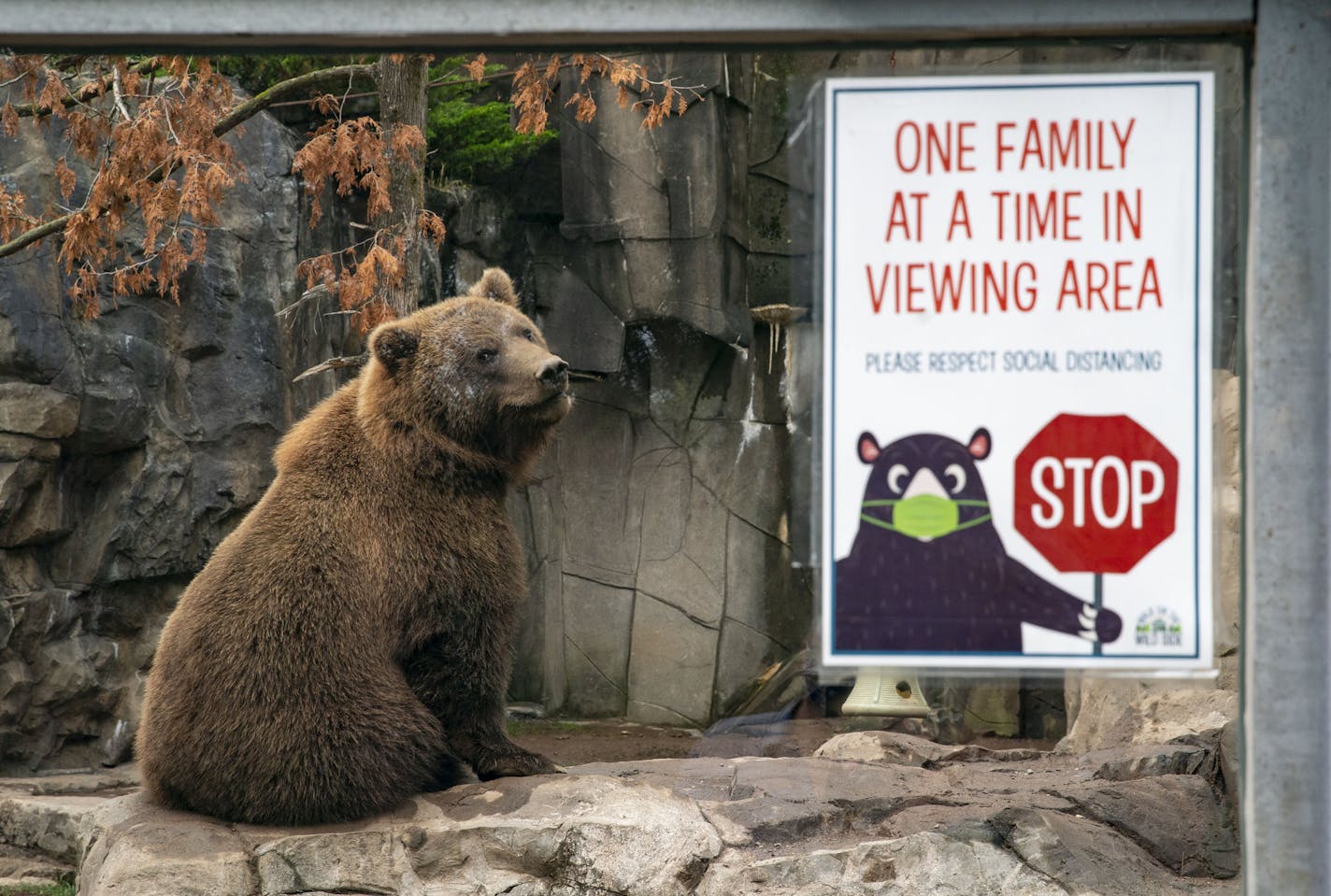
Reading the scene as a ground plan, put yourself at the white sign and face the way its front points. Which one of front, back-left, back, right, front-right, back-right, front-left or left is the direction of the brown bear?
back-right

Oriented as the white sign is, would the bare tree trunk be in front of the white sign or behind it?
behind

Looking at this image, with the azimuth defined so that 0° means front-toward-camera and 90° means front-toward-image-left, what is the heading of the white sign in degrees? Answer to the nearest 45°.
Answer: approximately 0°
